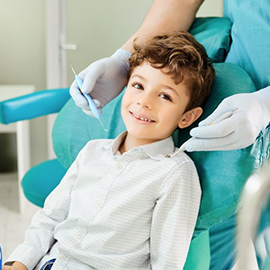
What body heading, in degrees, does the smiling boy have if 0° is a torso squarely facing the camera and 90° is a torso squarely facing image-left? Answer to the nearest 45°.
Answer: approximately 45°

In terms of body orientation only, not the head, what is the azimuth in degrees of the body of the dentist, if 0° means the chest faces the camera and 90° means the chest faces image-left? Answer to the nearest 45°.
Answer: approximately 45°
